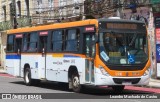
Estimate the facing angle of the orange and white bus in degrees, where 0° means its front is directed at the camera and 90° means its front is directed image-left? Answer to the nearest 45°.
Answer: approximately 315°

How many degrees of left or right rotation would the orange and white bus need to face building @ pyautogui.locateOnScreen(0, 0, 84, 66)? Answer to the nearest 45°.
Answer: approximately 135° to its left
